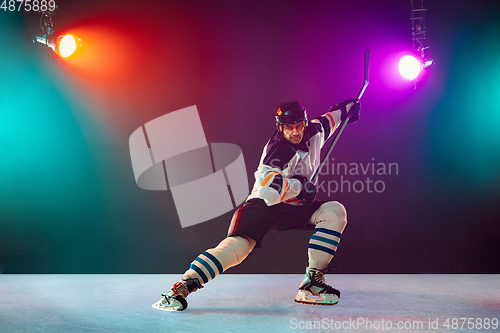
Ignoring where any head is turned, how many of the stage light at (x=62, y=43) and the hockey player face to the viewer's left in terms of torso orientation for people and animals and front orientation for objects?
0

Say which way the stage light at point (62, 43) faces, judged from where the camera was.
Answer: facing the viewer and to the right of the viewer

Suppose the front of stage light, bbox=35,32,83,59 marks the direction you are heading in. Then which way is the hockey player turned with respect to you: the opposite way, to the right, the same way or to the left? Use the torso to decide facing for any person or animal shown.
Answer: the same way

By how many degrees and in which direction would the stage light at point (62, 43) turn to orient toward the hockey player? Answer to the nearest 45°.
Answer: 0° — it already faces them
